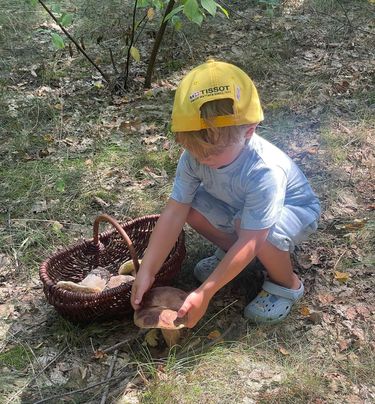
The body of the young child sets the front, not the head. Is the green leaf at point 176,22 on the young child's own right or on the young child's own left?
on the young child's own right

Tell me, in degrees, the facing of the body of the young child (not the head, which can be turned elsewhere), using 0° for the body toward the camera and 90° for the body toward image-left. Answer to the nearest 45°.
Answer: approximately 45°

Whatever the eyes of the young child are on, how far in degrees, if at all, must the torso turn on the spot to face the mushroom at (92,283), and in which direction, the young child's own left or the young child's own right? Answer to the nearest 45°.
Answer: approximately 45° to the young child's own right

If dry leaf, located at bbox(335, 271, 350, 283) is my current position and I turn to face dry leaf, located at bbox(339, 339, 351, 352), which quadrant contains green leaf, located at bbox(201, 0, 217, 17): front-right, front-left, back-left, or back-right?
back-right

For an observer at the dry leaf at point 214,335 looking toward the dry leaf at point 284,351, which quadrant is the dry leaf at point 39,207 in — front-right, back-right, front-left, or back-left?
back-left
